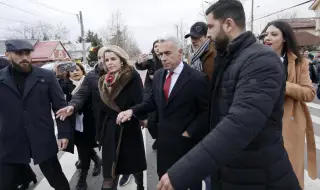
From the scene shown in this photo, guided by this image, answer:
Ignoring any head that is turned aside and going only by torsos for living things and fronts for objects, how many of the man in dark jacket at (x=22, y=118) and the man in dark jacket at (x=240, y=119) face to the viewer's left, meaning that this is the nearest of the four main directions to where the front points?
1

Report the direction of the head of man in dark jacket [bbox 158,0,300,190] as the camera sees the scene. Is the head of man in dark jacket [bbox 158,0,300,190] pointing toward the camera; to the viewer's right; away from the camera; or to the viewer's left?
to the viewer's left

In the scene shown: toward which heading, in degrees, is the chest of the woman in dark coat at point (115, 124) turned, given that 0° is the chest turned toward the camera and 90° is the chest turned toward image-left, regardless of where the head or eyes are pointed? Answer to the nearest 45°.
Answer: approximately 45°

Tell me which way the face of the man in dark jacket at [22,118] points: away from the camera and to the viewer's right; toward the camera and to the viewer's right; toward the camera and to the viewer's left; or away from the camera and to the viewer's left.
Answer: toward the camera and to the viewer's right

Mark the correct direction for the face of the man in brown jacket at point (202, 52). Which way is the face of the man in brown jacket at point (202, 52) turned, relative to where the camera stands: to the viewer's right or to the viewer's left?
to the viewer's left

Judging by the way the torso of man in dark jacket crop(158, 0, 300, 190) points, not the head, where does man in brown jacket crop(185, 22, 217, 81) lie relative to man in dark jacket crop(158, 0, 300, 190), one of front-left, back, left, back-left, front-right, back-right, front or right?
right

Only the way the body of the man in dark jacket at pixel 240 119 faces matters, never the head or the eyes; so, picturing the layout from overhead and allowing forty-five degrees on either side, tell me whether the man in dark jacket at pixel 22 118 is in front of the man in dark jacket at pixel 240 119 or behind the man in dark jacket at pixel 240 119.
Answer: in front

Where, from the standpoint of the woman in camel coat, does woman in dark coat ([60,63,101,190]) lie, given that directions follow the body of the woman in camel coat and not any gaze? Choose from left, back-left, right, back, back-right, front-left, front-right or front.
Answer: front-right

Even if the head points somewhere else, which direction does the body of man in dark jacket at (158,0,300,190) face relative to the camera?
to the viewer's left

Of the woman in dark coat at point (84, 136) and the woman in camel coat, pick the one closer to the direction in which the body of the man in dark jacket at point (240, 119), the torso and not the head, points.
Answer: the woman in dark coat

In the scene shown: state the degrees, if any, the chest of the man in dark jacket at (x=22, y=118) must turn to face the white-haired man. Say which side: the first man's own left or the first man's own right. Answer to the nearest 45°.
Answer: approximately 45° to the first man's own left

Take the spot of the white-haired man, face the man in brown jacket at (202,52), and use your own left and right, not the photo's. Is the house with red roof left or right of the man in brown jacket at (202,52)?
left

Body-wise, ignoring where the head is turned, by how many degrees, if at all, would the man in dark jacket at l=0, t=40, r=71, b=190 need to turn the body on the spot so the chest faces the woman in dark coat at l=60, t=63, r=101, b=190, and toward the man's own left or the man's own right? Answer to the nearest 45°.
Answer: approximately 135° to the man's own left
